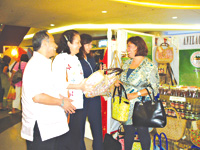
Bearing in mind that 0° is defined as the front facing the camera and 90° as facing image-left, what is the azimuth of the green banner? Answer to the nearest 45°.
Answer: approximately 0°

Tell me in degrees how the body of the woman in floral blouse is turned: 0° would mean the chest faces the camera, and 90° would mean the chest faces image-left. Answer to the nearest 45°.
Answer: approximately 45°

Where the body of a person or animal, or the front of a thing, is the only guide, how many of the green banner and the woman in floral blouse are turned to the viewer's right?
0

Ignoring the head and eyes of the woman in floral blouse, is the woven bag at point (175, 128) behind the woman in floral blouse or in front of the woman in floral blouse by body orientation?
behind

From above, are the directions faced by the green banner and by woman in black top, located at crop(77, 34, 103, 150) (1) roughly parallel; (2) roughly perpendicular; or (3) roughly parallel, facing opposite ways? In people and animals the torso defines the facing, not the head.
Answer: roughly perpendicular

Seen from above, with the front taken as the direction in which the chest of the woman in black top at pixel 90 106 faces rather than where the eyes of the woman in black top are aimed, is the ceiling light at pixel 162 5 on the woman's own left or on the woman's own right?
on the woman's own left

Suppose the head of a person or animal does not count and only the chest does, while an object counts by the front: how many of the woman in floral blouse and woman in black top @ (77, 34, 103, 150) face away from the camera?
0

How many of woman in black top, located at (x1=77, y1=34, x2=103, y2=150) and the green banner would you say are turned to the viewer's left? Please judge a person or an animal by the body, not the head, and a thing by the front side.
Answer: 0
